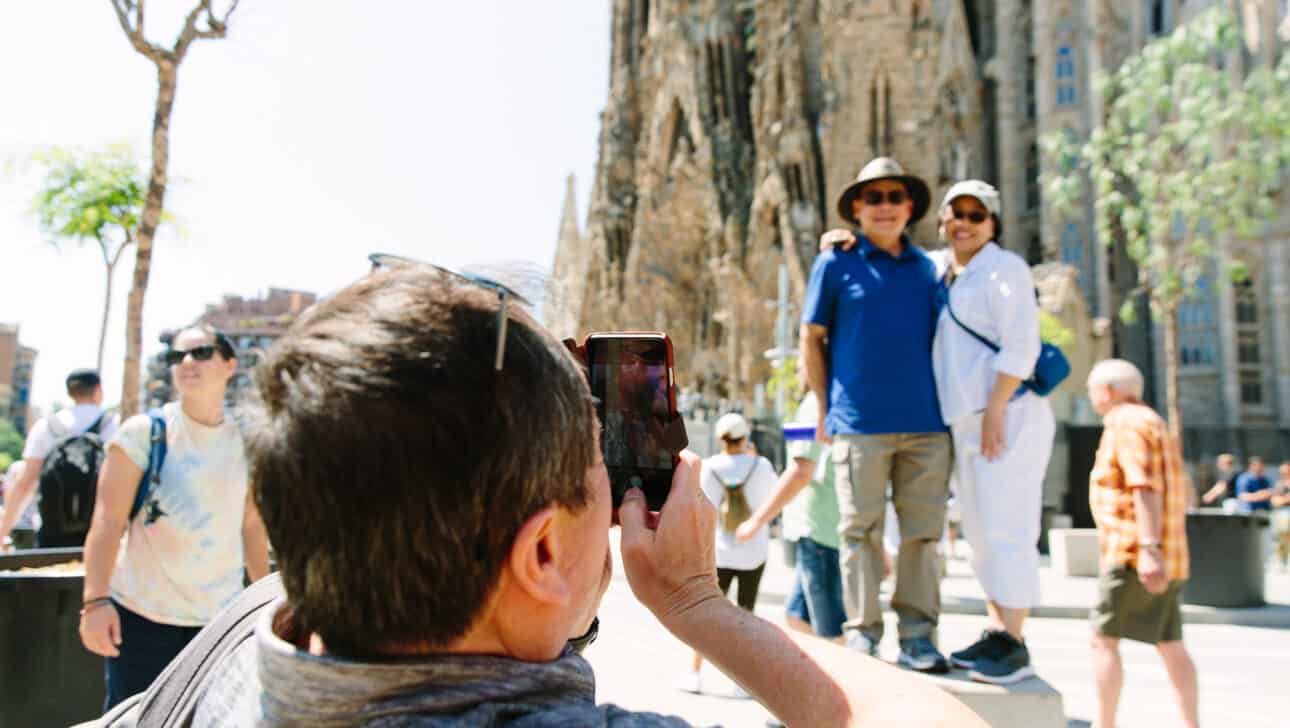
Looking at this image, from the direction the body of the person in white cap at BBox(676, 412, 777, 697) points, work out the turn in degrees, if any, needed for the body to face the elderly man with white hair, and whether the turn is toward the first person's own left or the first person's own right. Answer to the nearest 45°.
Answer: approximately 135° to the first person's own right

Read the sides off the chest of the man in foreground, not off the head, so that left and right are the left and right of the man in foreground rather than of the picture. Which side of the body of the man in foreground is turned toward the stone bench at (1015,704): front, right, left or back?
front

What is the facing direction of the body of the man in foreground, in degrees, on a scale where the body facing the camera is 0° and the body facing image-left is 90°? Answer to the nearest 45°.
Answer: approximately 225°

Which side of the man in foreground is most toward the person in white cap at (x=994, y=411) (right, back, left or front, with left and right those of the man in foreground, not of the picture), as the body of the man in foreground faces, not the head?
front

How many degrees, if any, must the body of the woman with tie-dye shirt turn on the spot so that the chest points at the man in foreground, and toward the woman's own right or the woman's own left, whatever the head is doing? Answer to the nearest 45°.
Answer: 0° — they already face them

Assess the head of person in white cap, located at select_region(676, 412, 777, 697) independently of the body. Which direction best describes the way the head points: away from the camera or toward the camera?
away from the camera

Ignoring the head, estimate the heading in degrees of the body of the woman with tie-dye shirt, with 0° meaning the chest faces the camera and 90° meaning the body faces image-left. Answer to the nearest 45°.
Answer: approximately 0°

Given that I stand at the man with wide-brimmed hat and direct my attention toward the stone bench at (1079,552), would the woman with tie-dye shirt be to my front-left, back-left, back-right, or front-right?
back-left

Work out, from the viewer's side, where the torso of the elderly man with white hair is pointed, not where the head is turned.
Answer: to the viewer's left

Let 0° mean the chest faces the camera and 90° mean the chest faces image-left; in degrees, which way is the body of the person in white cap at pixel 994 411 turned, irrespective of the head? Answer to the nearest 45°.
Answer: approximately 45°

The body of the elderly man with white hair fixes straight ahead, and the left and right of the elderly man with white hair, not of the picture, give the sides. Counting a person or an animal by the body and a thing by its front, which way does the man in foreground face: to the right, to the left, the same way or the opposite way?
to the right
